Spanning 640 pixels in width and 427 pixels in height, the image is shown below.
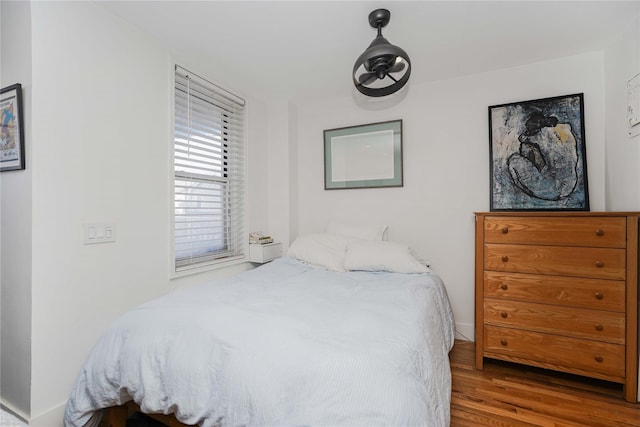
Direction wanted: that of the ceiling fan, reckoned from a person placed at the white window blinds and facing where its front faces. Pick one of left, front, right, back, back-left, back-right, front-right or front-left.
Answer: front

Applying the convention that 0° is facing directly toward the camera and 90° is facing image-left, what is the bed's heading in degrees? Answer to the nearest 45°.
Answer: approximately 45°

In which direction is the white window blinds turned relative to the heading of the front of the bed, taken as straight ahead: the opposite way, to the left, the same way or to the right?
to the left

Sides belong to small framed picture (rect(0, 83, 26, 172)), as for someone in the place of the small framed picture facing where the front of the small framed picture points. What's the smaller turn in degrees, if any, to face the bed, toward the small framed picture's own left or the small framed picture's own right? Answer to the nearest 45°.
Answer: approximately 90° to the small framed picture's own left

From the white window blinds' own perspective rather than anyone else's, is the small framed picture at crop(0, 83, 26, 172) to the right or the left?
on its right

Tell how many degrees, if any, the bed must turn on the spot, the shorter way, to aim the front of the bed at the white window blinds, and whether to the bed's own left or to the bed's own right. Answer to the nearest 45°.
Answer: approximately 135° to the bed's own right

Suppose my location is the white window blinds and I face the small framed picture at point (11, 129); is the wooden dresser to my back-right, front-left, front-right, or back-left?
back-left

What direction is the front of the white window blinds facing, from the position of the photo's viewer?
facing the viewer and to the right of the viewer

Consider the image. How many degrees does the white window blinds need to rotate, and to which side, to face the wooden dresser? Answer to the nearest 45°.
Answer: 0° — it already faces it

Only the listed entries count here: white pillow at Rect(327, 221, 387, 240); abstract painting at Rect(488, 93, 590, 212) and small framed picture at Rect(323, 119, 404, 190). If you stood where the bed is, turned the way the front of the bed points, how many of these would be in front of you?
0

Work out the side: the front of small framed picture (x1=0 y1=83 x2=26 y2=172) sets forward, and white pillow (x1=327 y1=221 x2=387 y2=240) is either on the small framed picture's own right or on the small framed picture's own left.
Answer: on the small framed picture's own left

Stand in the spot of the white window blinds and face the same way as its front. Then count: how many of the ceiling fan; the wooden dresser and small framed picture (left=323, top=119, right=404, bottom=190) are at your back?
0

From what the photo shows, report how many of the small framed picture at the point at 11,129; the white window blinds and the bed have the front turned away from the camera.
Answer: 0

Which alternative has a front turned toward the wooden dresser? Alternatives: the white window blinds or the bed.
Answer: the white window blinds

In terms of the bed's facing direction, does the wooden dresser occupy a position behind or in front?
behind
